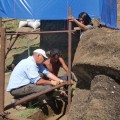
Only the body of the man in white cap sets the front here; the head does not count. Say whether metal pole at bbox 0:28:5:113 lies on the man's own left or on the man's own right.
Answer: on the man's own right

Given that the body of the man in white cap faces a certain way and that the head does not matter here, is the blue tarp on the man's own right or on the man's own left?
on the man's own left

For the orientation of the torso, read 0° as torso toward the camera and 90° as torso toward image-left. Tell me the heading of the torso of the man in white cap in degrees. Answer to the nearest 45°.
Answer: approximately 270°
